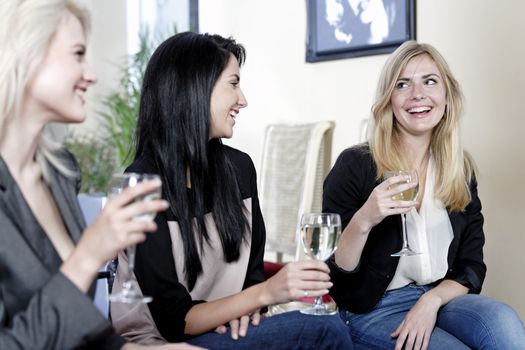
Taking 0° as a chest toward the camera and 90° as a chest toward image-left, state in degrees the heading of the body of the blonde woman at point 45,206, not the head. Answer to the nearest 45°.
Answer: approximately 315°

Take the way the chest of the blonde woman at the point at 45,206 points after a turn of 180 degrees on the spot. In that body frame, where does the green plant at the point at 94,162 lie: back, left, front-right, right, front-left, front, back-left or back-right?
front-right

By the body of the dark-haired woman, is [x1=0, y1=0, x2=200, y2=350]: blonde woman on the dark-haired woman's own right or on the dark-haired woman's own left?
on the dark-haired woman's own right

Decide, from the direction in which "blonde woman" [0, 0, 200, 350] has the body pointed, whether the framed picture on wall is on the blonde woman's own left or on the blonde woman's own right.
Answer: on the blonde woman's own left

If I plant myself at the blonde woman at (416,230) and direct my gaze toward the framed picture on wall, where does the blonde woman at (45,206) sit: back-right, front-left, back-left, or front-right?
back-left

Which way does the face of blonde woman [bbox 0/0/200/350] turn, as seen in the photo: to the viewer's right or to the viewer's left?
to the viewer's right
